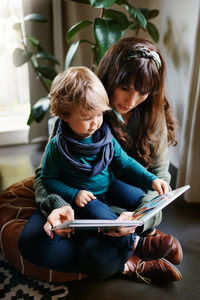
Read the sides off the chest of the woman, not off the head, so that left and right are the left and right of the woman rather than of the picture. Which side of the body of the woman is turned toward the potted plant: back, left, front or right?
back

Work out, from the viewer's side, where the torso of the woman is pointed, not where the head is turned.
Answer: toward the camera

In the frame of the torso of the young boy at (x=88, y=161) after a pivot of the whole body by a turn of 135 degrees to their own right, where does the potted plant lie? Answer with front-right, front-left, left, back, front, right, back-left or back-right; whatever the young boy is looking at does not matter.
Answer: right

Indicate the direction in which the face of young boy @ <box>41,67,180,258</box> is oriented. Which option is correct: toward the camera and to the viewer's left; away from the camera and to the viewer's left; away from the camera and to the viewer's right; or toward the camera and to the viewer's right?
toward the camera and to the viewer's right

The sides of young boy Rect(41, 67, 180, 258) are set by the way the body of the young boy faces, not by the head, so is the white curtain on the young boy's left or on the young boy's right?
on the young boy's left

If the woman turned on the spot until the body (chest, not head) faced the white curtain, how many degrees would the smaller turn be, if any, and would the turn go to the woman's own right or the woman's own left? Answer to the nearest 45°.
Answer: approximately 135° to the woman's own left
